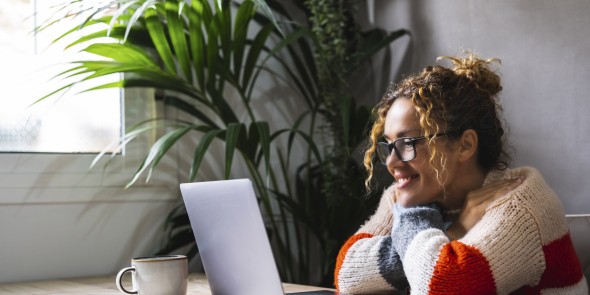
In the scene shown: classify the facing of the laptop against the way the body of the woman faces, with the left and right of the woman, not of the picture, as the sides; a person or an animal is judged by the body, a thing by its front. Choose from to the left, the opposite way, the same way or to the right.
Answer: the opposite way

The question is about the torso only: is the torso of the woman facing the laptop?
yes

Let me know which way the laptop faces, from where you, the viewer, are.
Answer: facing away from the viewer and to the right of the viewer

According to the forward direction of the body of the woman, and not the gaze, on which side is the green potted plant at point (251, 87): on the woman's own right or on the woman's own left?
on the woman's own right

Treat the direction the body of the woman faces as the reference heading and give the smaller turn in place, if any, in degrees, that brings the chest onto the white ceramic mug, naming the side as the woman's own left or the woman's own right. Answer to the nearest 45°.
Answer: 0° — they already face it

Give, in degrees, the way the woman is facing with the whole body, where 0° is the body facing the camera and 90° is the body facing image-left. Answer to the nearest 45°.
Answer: approximately 45°
